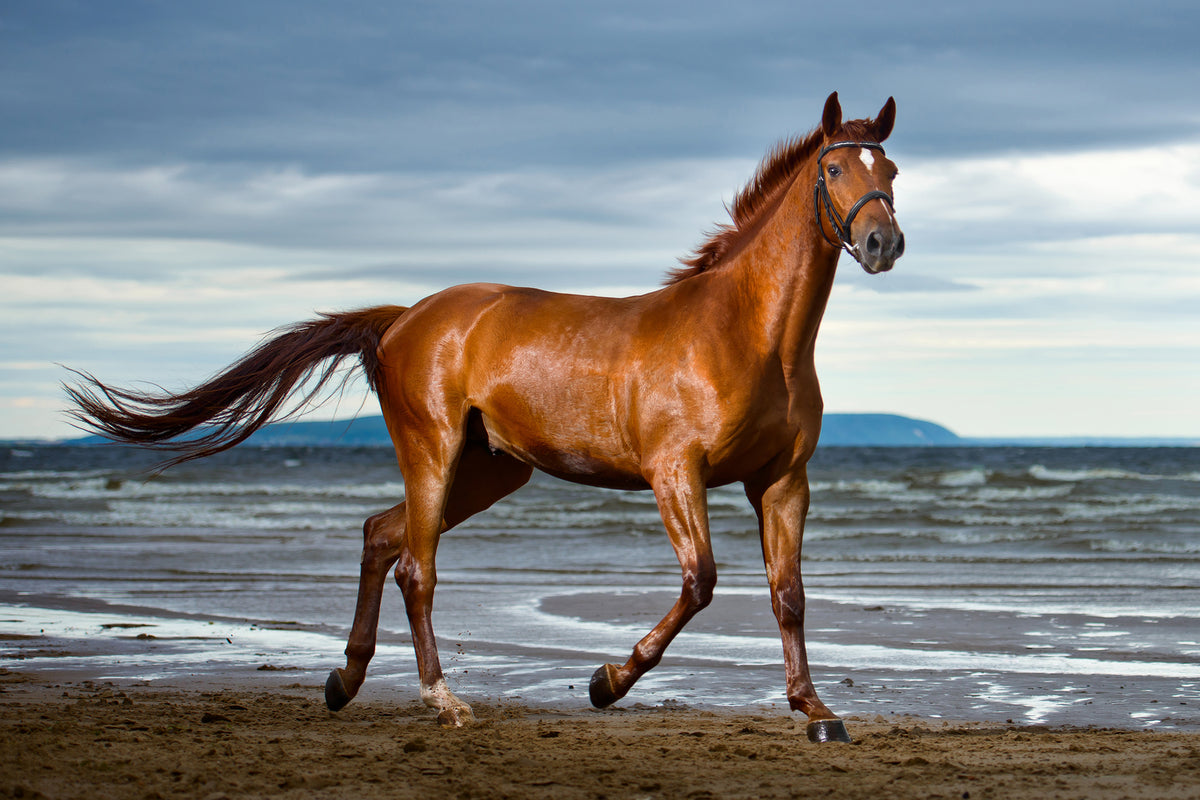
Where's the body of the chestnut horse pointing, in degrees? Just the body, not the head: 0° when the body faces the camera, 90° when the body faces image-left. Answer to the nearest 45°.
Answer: approximately 315°
